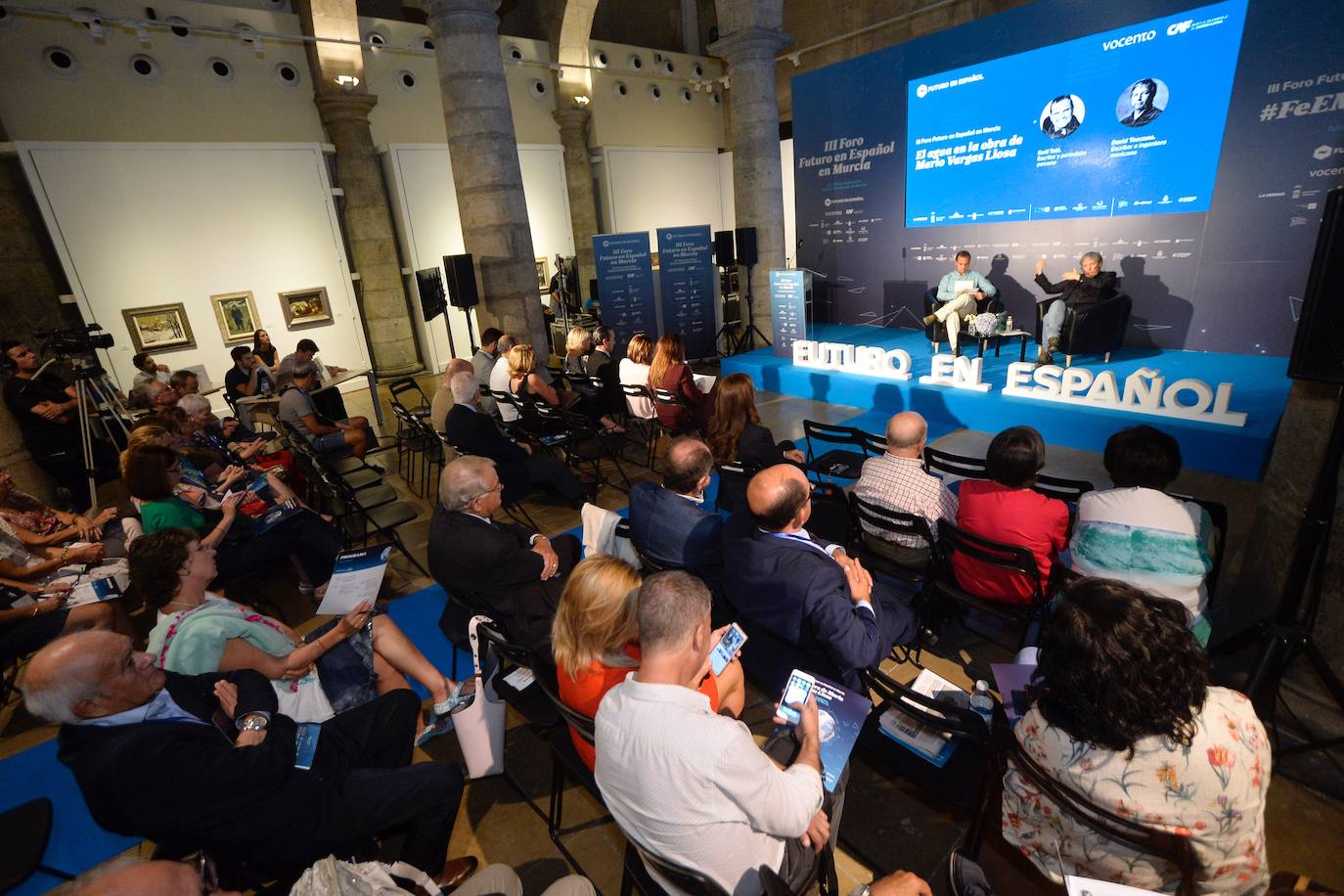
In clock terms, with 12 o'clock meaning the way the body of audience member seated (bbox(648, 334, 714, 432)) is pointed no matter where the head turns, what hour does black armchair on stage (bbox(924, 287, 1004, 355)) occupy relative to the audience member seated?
The black armchair on stage is roughly at 12 o'clock from the audience member seated.

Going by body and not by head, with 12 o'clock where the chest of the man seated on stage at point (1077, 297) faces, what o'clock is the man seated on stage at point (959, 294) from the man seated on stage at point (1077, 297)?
the man seated on stage at point (959, 294) is roughly at 2 o'clock from the man seated on stage at point (1077, 297).

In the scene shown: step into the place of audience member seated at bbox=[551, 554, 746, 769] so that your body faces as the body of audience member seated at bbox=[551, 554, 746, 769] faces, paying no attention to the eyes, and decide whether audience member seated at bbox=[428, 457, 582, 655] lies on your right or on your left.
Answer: on your left

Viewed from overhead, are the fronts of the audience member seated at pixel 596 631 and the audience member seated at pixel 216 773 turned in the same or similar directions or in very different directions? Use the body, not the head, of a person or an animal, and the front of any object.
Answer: same or similar directions

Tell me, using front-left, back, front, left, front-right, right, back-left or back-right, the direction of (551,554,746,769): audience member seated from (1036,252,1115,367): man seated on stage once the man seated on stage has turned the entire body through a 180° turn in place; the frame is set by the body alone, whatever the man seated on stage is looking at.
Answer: back-right

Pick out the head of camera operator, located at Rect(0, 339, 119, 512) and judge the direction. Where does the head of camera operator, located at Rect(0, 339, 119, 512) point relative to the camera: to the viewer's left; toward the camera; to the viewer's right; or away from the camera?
to the viewer's right

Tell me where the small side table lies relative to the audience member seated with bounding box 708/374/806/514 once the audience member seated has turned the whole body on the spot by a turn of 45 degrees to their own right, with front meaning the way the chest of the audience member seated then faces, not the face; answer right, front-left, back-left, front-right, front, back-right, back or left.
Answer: front-left

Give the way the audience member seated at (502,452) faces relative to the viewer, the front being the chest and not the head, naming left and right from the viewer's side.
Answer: facing to the right of the viewer

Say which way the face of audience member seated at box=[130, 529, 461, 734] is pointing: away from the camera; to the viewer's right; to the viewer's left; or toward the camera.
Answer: to the viewer's right

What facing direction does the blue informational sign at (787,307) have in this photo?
toward the camera

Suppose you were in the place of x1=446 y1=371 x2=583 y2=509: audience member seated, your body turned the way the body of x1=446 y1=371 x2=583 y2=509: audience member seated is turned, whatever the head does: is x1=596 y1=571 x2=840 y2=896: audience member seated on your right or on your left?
on your right

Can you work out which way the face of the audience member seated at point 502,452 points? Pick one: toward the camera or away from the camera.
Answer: away from the camera

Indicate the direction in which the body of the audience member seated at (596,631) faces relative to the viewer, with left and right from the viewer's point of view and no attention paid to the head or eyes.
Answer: facing away from the viewer and to the right of the viewer

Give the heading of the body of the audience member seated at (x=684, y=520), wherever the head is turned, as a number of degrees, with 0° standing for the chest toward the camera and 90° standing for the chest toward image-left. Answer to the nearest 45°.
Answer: approximately 225°

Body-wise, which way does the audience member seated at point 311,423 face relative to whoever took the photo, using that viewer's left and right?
facing to the right of the viewer

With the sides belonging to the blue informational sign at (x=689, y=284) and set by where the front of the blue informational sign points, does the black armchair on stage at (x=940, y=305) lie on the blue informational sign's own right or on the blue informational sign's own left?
on the blue informational sign's own left

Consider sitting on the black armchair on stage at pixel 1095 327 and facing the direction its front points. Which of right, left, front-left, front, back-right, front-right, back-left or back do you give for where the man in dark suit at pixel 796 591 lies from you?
front-left

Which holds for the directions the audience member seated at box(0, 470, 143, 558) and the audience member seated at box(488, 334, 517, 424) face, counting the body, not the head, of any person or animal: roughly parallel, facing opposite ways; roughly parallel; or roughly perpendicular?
roughly parallel

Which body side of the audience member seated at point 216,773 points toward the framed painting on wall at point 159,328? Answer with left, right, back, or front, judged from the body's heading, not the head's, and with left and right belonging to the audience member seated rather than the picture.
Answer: left
